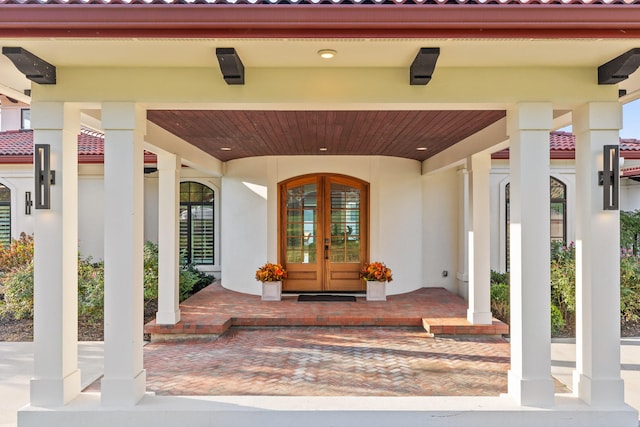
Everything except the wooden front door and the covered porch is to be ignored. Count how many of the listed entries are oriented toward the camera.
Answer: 2

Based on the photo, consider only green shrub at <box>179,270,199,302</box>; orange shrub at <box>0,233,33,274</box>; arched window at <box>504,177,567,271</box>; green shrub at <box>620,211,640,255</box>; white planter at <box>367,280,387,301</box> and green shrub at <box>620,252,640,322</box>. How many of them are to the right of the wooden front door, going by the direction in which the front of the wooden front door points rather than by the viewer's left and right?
2

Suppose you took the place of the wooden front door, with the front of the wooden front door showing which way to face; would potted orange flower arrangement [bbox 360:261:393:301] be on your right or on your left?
on your left

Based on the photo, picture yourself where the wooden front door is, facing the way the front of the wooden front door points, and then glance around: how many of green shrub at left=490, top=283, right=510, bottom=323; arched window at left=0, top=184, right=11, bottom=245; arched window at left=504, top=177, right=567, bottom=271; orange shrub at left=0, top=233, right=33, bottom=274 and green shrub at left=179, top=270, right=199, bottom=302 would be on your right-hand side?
3

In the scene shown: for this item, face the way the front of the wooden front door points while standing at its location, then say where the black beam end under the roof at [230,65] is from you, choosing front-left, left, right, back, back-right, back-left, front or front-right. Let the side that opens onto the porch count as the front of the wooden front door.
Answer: front

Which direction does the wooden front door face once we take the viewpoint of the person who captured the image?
facing the viewer

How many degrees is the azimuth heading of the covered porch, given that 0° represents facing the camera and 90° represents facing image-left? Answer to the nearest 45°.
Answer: approximately 0°

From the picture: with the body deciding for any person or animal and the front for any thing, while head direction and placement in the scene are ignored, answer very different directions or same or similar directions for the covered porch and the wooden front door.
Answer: same or similar directions
